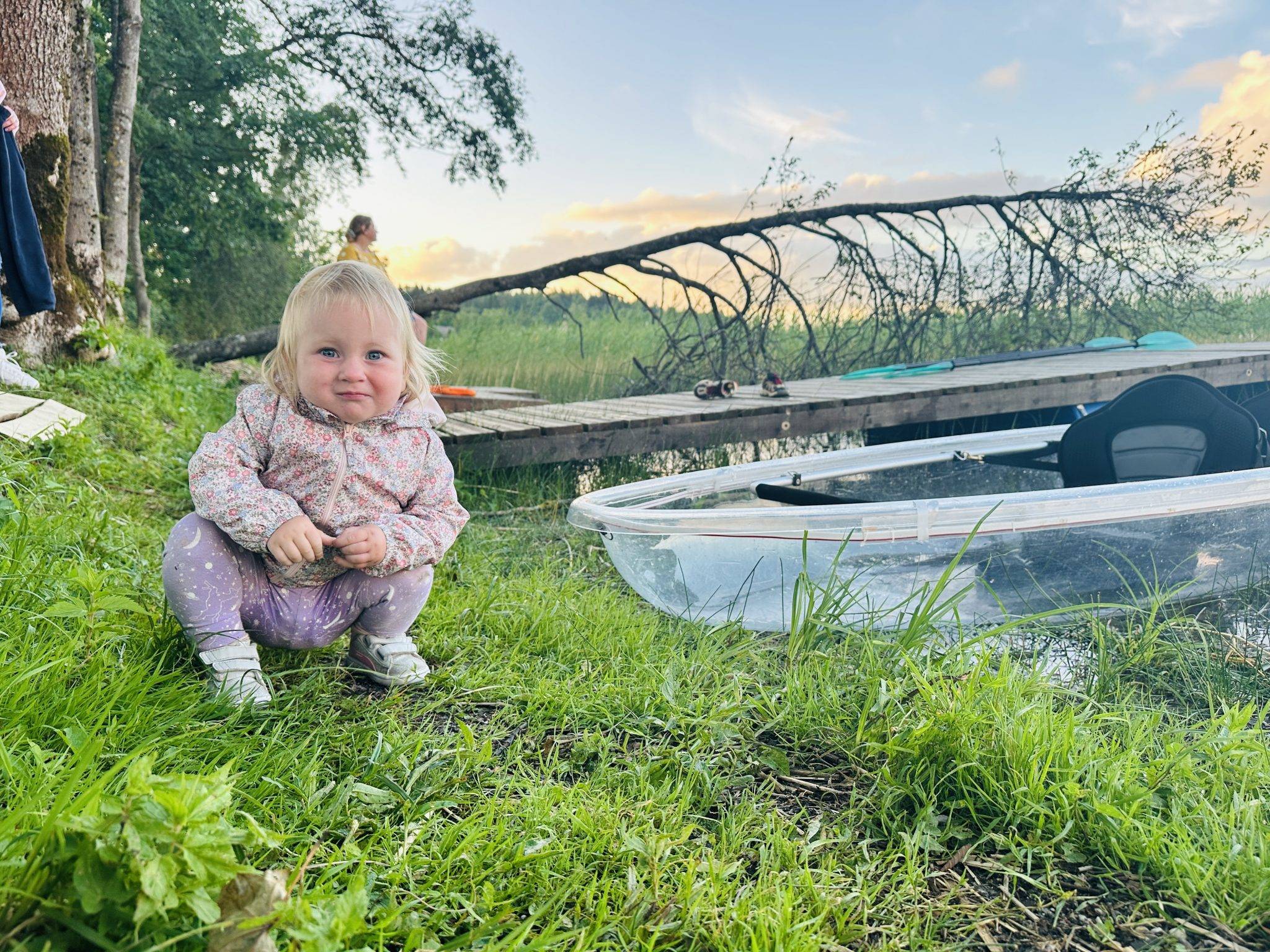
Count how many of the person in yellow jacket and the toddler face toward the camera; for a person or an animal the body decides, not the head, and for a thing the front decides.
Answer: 1

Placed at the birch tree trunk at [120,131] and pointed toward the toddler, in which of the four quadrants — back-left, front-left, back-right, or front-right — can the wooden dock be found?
front-left

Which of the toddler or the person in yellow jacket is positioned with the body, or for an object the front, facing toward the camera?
the toddler

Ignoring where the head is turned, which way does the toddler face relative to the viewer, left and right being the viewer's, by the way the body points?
facing the viewer

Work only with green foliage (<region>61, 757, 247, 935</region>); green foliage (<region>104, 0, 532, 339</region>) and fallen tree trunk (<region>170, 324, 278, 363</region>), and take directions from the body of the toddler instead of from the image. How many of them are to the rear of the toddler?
2

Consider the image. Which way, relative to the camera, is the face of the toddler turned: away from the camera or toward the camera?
toward the camera

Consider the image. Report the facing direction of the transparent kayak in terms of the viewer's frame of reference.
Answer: facing the viewer and to the left of the viewer

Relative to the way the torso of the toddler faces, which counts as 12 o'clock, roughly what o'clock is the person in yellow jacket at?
The person in yellow jacket is roughly at 6 o'clock from the toddler.

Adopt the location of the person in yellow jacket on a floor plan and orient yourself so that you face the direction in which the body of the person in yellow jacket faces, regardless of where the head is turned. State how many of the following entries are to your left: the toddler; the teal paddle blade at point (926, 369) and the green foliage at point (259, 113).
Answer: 1
